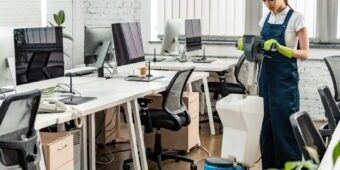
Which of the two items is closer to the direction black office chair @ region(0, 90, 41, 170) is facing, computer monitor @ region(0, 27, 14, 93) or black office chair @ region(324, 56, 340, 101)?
the computer monitor

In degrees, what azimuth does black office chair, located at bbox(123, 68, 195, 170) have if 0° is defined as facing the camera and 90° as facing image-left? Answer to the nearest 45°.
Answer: approximately 135°

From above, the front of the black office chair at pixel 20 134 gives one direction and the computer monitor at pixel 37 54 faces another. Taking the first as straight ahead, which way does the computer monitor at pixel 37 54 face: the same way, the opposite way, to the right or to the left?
the opposite way

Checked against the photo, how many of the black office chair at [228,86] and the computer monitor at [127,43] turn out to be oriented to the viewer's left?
1

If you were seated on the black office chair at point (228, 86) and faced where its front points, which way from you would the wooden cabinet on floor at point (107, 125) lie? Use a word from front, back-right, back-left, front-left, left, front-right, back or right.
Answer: front-left

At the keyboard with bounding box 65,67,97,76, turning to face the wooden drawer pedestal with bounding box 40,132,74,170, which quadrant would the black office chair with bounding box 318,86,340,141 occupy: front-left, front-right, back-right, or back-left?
front-left

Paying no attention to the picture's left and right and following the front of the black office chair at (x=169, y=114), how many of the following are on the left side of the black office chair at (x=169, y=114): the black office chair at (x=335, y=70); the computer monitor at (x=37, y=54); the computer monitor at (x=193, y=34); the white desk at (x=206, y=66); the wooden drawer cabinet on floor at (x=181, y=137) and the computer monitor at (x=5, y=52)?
2

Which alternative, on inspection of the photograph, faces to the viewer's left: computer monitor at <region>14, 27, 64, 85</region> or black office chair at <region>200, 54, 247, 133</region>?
the black office chair

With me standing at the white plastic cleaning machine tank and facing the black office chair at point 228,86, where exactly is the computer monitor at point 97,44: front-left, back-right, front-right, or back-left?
front-left
